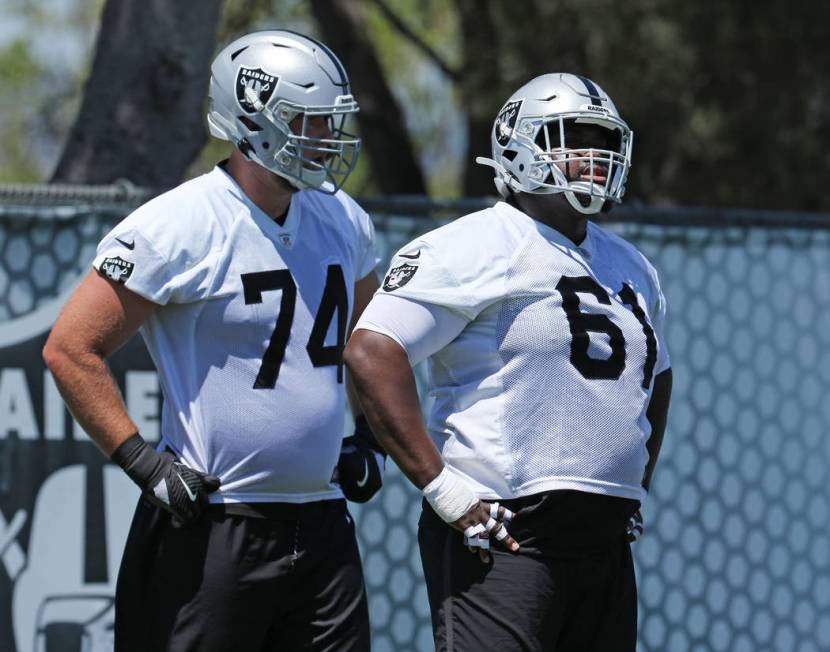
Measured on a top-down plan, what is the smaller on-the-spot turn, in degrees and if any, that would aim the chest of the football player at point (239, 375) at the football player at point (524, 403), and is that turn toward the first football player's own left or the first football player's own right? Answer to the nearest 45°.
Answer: approximately 45° to the first football player's own left

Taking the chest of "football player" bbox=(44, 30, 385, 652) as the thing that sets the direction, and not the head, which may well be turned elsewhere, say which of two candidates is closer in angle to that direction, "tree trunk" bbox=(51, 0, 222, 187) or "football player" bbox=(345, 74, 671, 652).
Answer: the football player

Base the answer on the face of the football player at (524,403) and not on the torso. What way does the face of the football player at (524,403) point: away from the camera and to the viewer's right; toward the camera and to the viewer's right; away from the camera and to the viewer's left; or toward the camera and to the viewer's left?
toward the camera and to the viewer's right

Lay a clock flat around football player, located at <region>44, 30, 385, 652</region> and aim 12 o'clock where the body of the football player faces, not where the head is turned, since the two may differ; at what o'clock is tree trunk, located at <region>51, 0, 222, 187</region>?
The tree trunk is roughly at 7 o'clock from the football player.

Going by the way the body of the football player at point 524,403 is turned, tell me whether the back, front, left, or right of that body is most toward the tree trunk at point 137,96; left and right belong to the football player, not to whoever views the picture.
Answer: back

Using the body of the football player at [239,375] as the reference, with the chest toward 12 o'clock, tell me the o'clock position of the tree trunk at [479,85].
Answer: The tree trunk is roughly at 8 o'clock from the football player.

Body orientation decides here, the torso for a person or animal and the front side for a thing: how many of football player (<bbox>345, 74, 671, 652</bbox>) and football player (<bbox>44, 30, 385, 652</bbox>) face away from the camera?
0

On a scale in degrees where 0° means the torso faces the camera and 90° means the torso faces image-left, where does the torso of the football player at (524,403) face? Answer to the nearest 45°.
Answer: approximately 315°

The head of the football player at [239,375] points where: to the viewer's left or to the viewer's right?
to the viewer's right

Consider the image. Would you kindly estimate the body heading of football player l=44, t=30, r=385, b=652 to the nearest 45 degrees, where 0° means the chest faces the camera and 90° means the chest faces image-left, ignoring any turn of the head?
approximately 315°
